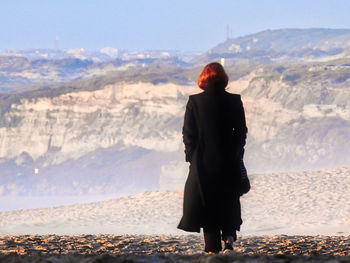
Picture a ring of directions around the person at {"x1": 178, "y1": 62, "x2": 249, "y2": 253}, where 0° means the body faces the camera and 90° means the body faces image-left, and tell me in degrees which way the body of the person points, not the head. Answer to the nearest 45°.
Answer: approximately 180°
